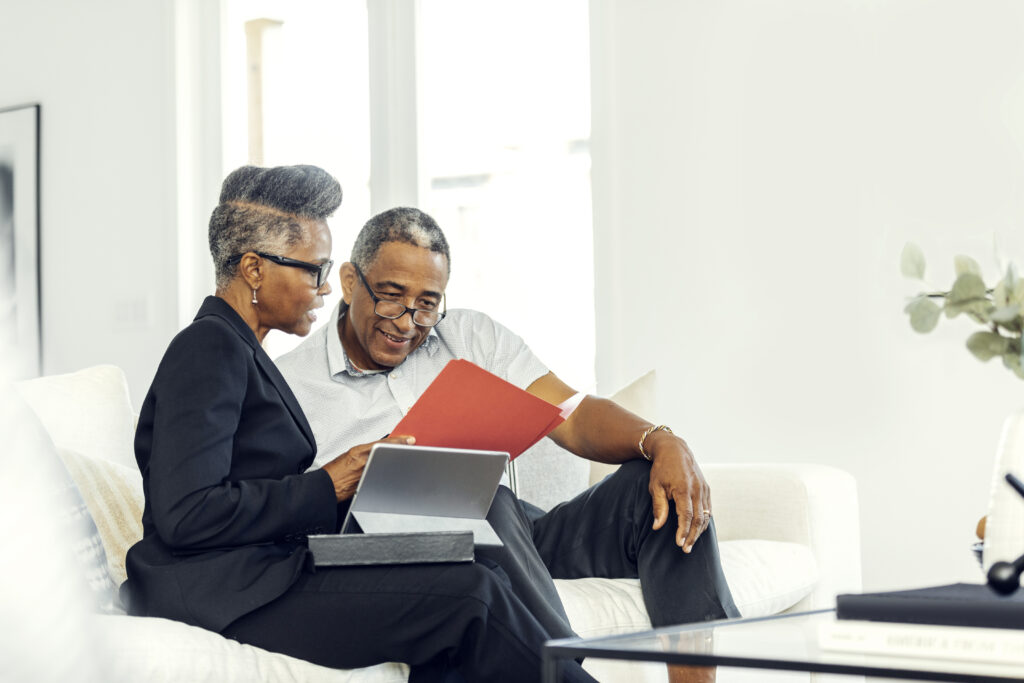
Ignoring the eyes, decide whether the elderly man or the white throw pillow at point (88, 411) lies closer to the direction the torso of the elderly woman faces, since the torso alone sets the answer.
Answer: the elderly man

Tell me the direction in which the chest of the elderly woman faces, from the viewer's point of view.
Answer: to the viewer's right

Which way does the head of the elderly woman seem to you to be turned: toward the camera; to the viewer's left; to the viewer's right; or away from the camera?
to the viewer's right
